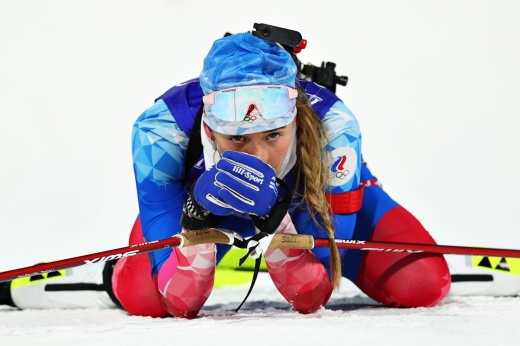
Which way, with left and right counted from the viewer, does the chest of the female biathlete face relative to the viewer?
facing the viewer
